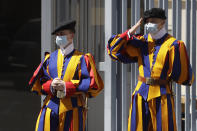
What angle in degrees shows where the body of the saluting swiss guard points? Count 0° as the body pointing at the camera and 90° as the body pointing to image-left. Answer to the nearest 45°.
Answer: approximately 45°

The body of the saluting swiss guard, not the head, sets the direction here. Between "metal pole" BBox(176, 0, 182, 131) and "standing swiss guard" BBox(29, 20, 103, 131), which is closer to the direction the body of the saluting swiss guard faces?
the standing swiss guard

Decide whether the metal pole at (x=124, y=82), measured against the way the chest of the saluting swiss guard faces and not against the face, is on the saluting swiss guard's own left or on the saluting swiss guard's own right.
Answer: on the saluting swiss guard's own right

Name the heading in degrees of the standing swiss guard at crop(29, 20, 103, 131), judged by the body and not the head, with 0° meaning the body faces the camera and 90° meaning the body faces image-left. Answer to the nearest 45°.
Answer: approximately 45°

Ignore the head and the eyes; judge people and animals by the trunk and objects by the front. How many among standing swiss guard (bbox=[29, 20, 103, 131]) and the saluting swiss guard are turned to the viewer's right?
0

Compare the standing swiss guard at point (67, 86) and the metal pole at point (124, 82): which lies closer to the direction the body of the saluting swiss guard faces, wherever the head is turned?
the standing swiss guard
